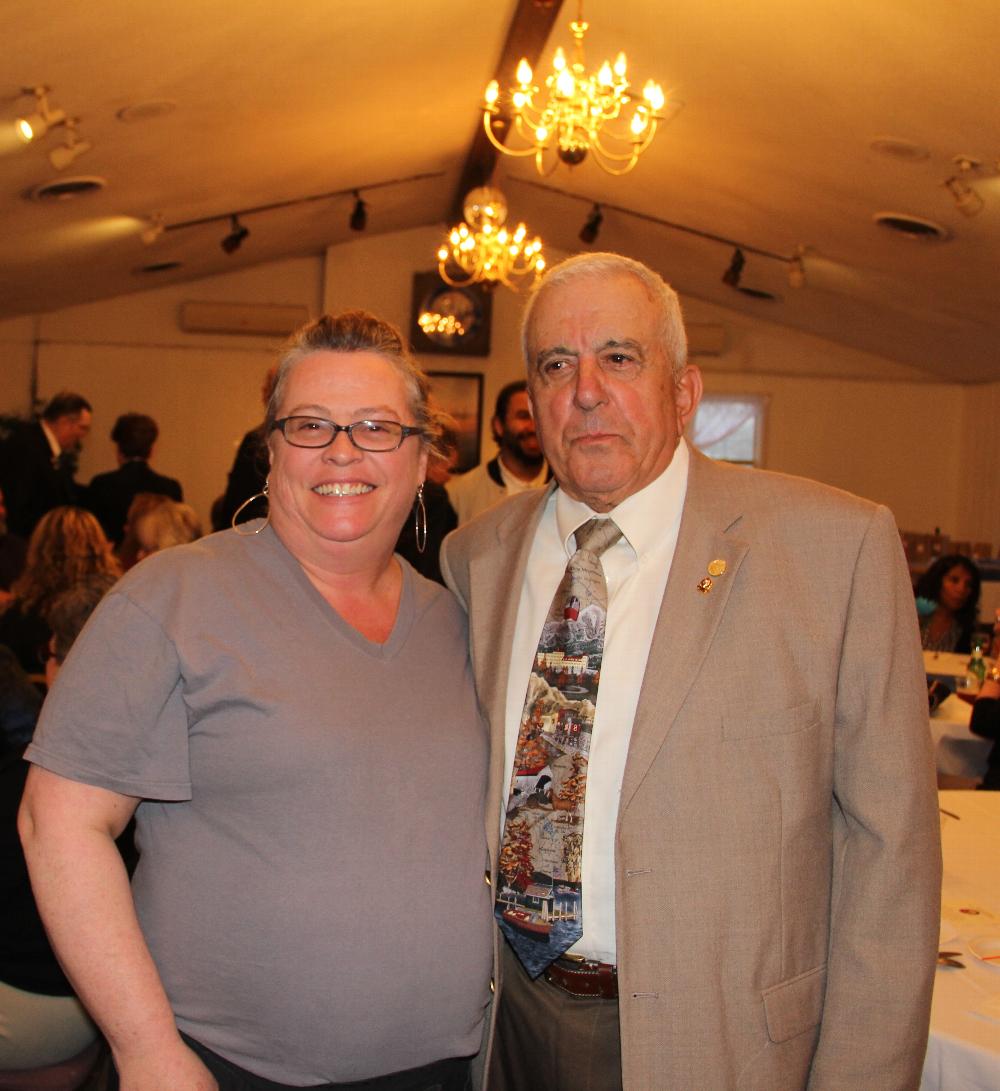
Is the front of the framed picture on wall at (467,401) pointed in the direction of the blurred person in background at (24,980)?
yes

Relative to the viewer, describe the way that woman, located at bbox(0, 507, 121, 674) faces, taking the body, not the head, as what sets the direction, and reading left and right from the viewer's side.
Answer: facing away from the viewer

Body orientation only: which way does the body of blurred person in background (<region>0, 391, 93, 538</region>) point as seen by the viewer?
to the viewer's right

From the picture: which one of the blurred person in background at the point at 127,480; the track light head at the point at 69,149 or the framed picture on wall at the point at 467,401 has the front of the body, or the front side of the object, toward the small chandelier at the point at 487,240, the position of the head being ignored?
the framed picture on wall

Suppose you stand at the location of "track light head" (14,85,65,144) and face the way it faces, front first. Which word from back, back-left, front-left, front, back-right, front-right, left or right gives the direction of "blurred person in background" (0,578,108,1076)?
front-left

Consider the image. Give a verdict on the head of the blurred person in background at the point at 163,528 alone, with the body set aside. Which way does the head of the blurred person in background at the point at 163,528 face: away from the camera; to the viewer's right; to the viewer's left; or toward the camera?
away from the camera

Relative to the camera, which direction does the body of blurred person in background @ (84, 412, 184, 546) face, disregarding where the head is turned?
away from the camera

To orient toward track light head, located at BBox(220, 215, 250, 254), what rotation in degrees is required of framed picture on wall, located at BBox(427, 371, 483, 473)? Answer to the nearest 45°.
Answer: approximately 45° to its right

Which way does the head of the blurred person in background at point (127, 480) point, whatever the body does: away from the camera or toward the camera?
away from the camera

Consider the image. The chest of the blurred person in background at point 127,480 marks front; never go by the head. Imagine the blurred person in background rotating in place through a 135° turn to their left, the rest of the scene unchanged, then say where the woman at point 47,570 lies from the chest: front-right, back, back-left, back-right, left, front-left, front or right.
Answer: front-left

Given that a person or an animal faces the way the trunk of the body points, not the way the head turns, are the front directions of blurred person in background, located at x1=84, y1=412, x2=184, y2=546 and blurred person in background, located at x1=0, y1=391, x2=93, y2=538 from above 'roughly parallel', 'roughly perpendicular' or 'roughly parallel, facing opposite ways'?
roughly perpendicular
